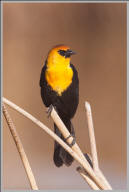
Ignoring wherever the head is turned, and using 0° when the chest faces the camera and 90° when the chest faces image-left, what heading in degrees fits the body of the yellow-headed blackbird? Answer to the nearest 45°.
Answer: approximately 0°

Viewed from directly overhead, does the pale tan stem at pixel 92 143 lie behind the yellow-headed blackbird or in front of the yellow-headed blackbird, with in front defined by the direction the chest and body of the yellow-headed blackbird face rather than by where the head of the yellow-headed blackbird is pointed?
in front
